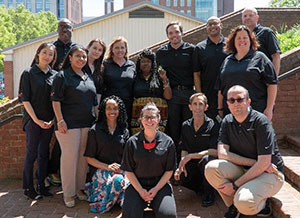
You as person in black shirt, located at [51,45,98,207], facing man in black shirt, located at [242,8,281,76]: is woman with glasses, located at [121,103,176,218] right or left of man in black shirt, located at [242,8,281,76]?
right

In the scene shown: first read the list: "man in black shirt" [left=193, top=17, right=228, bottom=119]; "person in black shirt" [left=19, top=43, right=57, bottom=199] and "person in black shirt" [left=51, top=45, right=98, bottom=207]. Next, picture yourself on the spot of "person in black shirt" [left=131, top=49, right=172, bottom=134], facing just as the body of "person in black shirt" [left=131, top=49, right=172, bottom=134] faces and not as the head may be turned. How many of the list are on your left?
1

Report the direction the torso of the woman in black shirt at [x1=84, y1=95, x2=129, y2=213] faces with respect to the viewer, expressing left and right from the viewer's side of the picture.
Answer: facing the viewer and to the right of the viewer

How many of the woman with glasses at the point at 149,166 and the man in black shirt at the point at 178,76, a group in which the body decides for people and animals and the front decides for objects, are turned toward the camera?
2

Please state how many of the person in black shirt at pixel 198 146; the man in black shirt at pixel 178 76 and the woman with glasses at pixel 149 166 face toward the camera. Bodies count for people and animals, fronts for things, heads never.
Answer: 3

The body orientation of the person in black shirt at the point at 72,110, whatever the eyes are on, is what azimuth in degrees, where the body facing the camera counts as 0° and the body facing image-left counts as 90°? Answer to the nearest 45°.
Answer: approximately 315°

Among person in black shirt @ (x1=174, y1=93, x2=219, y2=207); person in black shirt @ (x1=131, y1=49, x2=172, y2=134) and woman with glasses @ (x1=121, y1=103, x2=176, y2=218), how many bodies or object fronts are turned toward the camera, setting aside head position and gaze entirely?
3
